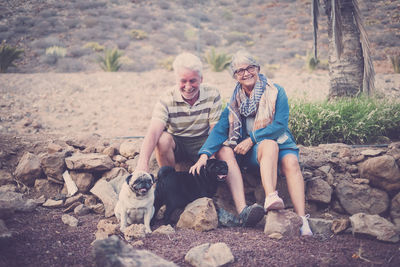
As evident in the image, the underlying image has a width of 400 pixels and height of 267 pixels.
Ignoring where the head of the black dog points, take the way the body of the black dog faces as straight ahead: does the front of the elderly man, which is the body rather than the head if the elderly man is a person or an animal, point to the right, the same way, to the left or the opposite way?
to the right

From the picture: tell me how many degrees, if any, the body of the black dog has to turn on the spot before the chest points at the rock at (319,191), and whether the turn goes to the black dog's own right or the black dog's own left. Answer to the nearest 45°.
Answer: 0° — it already faces it

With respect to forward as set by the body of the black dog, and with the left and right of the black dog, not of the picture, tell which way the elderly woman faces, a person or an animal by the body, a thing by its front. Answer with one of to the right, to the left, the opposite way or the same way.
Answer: to the right

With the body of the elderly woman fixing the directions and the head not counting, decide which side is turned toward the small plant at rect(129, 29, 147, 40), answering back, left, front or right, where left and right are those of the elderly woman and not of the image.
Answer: back

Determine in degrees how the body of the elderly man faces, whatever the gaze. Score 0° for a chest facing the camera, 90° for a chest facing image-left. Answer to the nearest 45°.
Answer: approximately 0°

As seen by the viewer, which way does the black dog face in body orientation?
to the viewer's right

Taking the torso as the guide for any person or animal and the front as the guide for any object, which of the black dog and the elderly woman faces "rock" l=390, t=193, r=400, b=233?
the black dog

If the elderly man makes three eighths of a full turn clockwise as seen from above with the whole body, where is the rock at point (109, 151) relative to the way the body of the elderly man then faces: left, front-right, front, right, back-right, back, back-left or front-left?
front

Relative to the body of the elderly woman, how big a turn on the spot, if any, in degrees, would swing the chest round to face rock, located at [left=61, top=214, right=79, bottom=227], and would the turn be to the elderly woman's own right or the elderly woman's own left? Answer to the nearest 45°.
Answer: approximately 90° to the elderly woman's own right

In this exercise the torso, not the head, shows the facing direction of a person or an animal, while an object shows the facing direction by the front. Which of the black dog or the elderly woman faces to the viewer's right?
the black dog

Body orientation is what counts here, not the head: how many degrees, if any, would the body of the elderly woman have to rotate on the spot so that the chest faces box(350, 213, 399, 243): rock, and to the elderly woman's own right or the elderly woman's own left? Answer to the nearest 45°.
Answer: approximately 45° to the elderly woman's own left

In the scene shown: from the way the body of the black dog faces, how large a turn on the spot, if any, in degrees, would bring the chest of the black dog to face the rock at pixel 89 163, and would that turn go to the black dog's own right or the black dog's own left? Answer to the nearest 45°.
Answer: approximately 135° to the black dog's own left
